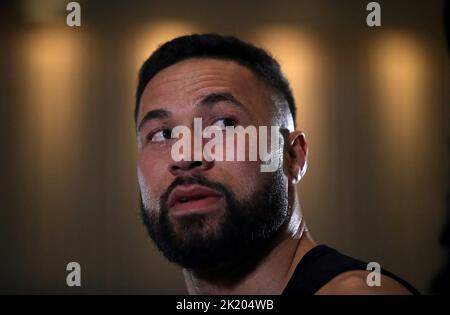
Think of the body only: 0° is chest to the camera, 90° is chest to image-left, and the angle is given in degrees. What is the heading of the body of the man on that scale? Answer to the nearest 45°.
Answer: approximately 45°
